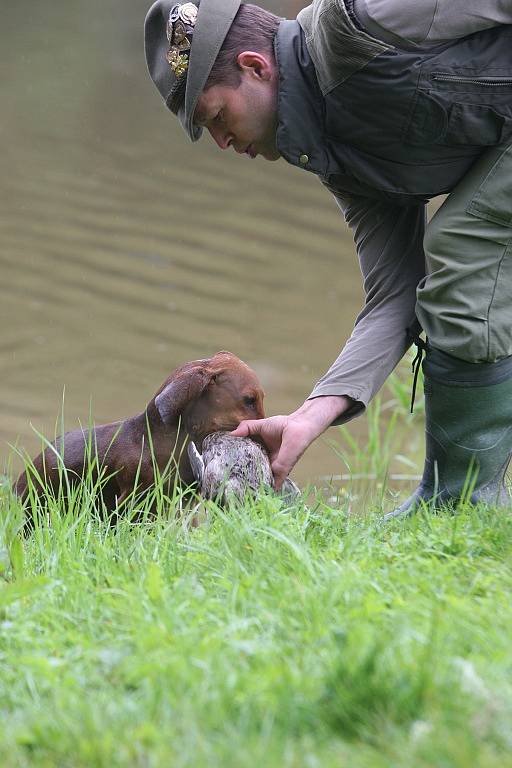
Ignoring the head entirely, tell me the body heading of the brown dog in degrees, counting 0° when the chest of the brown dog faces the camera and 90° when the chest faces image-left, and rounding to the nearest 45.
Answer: approximately 270°

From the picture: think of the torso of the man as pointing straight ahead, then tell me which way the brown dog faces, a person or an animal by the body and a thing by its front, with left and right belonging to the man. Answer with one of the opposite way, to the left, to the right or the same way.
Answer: the opposite way

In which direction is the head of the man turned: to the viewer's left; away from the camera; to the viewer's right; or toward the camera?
to the viewer's left

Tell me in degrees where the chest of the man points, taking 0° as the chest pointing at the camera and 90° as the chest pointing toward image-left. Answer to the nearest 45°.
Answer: approximately 90°

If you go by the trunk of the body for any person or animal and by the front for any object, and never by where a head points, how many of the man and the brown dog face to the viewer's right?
1
